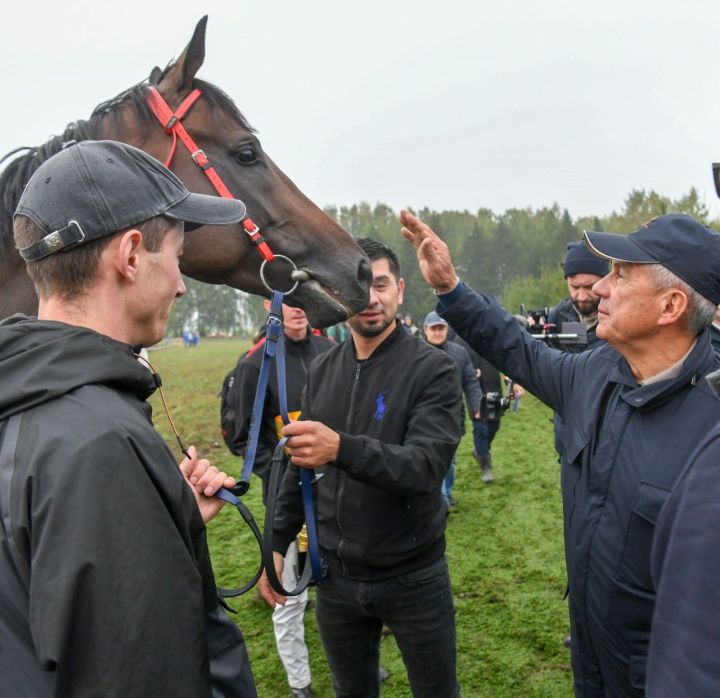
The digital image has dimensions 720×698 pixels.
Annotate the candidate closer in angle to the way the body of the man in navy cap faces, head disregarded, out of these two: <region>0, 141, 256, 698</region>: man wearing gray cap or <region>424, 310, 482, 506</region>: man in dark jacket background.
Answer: the man wearing gray cap

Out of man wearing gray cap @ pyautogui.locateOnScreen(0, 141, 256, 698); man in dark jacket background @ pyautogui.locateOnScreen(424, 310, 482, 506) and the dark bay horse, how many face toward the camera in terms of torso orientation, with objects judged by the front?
1

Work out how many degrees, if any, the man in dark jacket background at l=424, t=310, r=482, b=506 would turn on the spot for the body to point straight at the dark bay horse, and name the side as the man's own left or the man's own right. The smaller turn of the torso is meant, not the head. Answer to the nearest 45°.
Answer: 0° — they already face it

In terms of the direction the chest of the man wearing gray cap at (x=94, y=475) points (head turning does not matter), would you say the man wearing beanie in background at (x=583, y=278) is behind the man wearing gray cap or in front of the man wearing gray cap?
in front

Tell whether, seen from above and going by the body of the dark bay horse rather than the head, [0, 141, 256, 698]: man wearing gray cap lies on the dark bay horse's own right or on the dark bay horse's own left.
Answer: on the dark bay horse's own right

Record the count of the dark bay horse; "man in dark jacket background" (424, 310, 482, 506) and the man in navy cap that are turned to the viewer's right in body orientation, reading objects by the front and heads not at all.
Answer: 1

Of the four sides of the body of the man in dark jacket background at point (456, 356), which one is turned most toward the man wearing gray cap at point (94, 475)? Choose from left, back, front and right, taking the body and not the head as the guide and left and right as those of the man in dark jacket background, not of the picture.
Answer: front

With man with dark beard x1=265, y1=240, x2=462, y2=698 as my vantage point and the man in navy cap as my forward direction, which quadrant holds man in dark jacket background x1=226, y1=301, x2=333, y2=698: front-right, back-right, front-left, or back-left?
back-left

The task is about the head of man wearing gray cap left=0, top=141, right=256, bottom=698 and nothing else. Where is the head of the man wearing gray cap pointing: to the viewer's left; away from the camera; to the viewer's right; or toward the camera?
to the viewer's right

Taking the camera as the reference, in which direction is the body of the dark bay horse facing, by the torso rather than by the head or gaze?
to the viewer's right
